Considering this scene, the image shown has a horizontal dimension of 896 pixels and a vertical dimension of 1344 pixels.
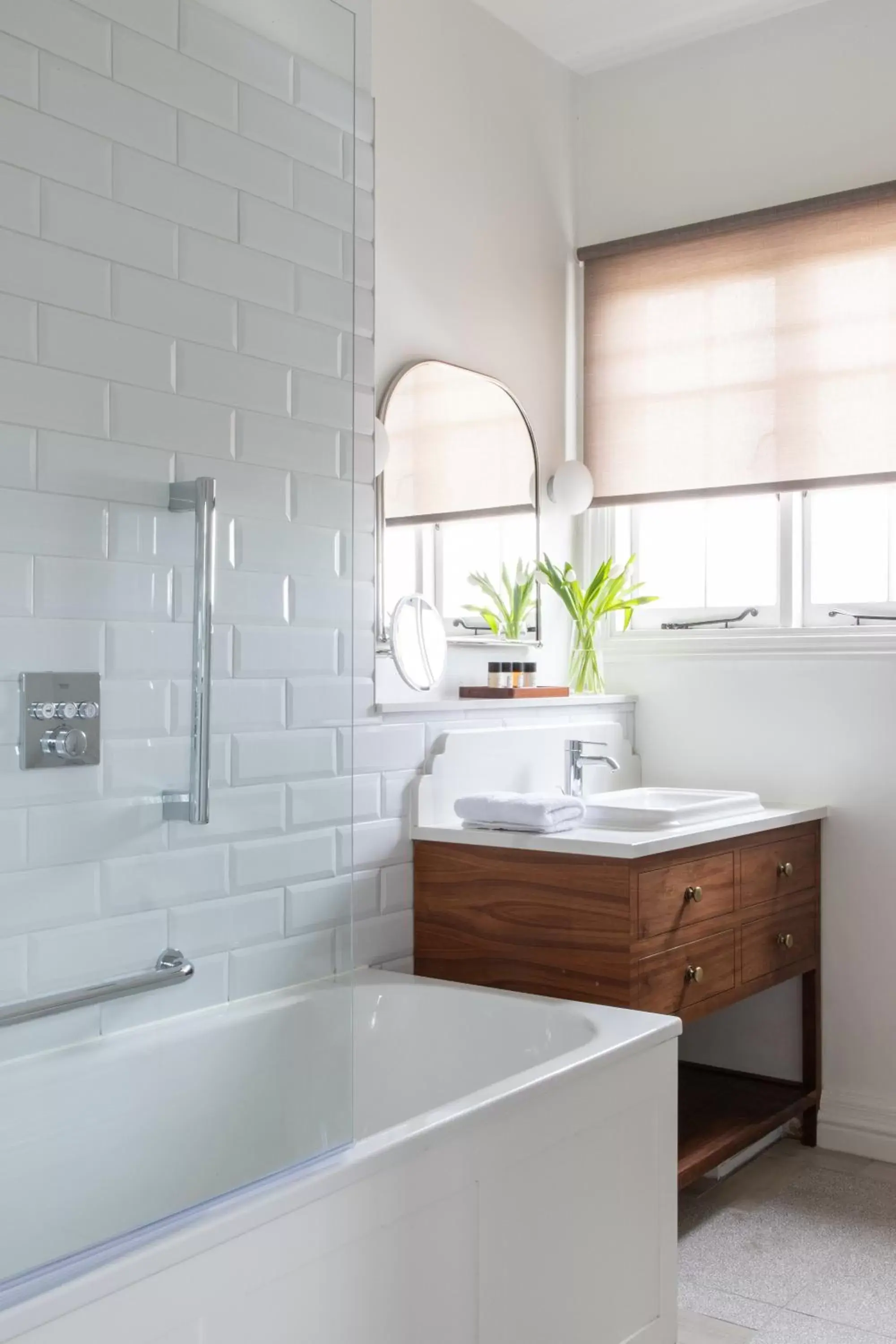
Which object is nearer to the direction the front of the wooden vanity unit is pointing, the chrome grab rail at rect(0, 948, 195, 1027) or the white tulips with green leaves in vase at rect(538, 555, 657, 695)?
the chrome grab rail

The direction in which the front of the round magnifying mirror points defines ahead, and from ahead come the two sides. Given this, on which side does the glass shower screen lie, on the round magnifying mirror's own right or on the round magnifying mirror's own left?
on the round magnifying mirror's own right

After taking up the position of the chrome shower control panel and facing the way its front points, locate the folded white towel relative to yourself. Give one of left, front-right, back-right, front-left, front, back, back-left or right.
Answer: left

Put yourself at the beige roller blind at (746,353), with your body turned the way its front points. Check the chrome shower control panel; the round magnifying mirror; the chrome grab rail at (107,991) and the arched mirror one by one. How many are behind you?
0

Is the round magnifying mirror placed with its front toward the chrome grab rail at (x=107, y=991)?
no

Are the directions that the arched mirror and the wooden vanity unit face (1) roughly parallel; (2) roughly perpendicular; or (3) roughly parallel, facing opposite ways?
roughly parallel

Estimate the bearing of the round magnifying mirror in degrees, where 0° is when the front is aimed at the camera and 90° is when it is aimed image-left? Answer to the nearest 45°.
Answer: approximately 315°

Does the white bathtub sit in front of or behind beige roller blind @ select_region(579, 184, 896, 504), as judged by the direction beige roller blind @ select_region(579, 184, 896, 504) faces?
in front

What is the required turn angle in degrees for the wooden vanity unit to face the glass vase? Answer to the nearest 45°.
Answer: approximately 135° to its left

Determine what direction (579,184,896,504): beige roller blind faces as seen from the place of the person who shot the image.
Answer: facing the viewer and to the left of the viewer

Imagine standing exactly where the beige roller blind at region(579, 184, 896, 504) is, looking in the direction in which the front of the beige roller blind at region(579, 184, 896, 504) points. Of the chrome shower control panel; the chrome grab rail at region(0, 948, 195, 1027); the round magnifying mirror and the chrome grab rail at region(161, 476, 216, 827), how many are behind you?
0

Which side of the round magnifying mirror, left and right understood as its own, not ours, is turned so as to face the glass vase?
left

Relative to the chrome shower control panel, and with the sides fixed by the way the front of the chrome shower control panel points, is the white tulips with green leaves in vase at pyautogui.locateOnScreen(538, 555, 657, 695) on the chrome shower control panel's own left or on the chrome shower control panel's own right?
on the chrome shower control panel's own left

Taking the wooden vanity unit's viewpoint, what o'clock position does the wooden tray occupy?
The wooden tray is roughly at 6 o'clock from the wooden vanity unit.

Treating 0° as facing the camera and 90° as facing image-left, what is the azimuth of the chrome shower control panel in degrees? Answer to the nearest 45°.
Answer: approximately 315°
